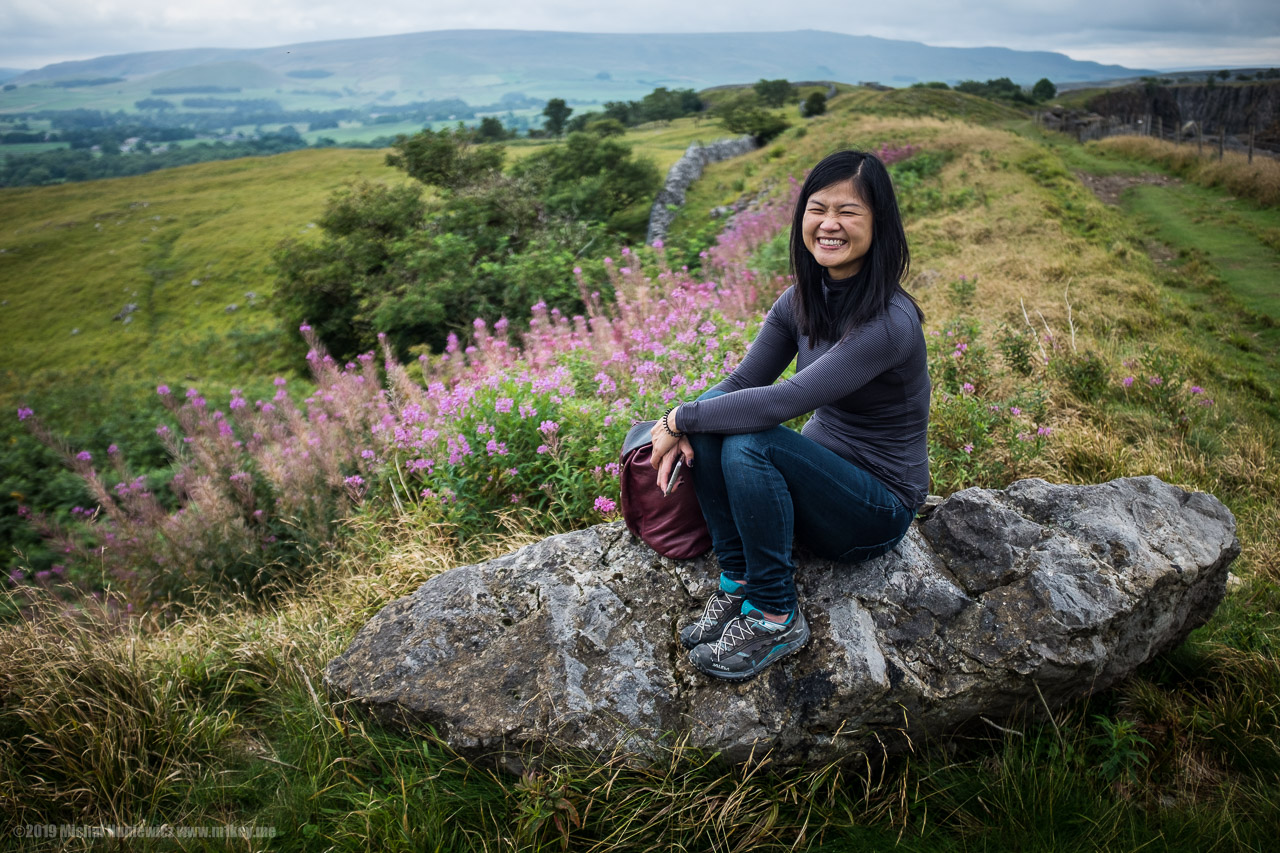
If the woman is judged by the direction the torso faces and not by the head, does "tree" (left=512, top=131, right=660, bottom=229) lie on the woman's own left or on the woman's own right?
on the woman's own right

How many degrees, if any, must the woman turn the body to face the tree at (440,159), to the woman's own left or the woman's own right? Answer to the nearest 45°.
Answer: approximately 90° to the woman's own right

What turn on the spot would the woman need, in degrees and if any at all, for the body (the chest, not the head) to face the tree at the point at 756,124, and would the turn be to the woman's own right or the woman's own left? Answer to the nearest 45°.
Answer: approximately 135° to the woman's own right

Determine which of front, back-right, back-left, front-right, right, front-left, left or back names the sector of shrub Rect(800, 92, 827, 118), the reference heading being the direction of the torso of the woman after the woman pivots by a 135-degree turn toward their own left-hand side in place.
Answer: left

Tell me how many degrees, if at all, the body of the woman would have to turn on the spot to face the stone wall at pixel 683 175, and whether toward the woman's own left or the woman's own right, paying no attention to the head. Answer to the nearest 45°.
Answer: approximately 135° to the woman's own right

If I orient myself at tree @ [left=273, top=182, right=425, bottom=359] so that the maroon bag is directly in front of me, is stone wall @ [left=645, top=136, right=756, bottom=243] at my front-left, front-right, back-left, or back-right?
back-left

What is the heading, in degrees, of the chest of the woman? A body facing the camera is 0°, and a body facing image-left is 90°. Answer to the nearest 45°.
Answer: approximately 45°

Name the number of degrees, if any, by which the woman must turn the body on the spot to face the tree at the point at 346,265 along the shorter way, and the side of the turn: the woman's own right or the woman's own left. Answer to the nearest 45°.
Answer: approximately 90° to the woman's own right
